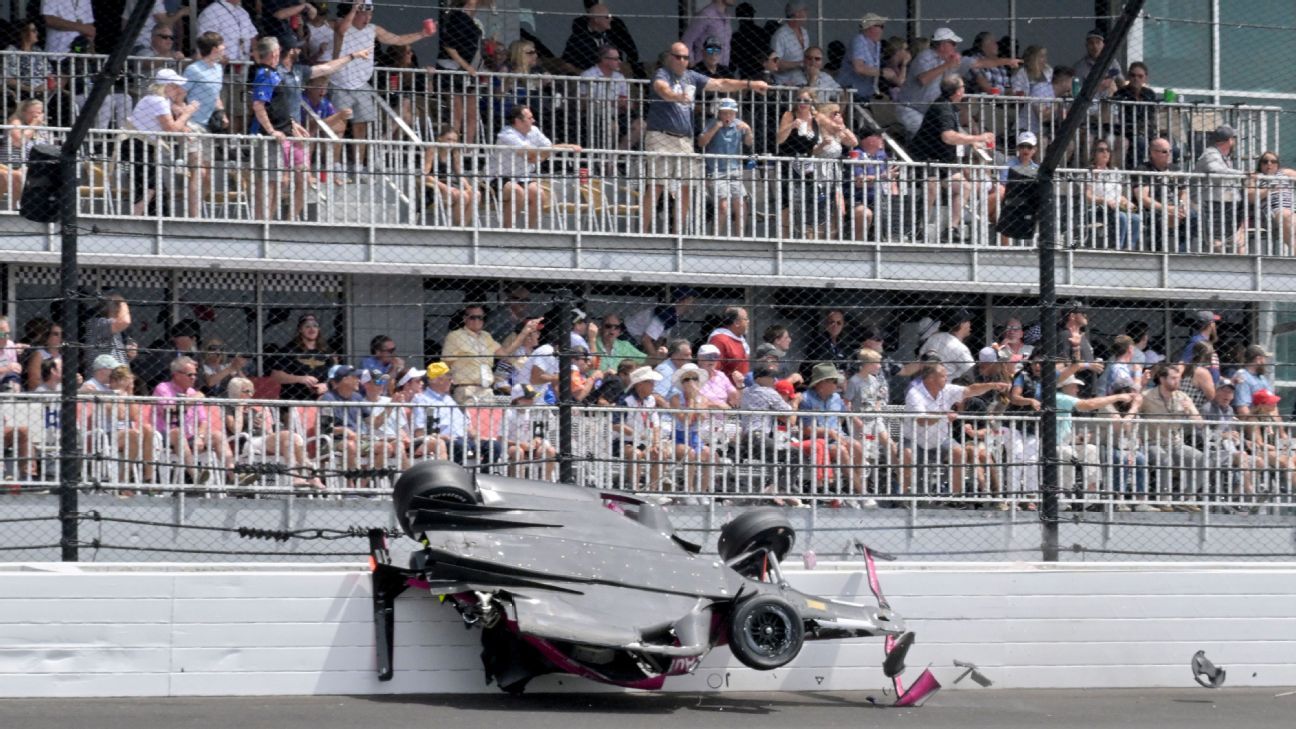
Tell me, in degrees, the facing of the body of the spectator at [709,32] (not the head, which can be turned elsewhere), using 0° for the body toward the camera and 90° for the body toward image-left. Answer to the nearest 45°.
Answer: approximately 315°

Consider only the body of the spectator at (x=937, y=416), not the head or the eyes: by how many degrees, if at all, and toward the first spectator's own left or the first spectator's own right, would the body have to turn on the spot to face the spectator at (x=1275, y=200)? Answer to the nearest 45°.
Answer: approximately 90° to the first spectator's own left

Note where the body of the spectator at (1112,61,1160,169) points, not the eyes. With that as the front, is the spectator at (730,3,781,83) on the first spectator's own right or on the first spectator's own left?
on the first spectator's own right

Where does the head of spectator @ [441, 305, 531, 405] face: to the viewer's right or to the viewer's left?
to the viewer's right

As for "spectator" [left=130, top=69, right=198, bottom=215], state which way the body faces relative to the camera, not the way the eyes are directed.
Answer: to the viewer's right

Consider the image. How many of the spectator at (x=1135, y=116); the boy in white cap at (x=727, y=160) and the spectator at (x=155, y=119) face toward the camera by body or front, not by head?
2
